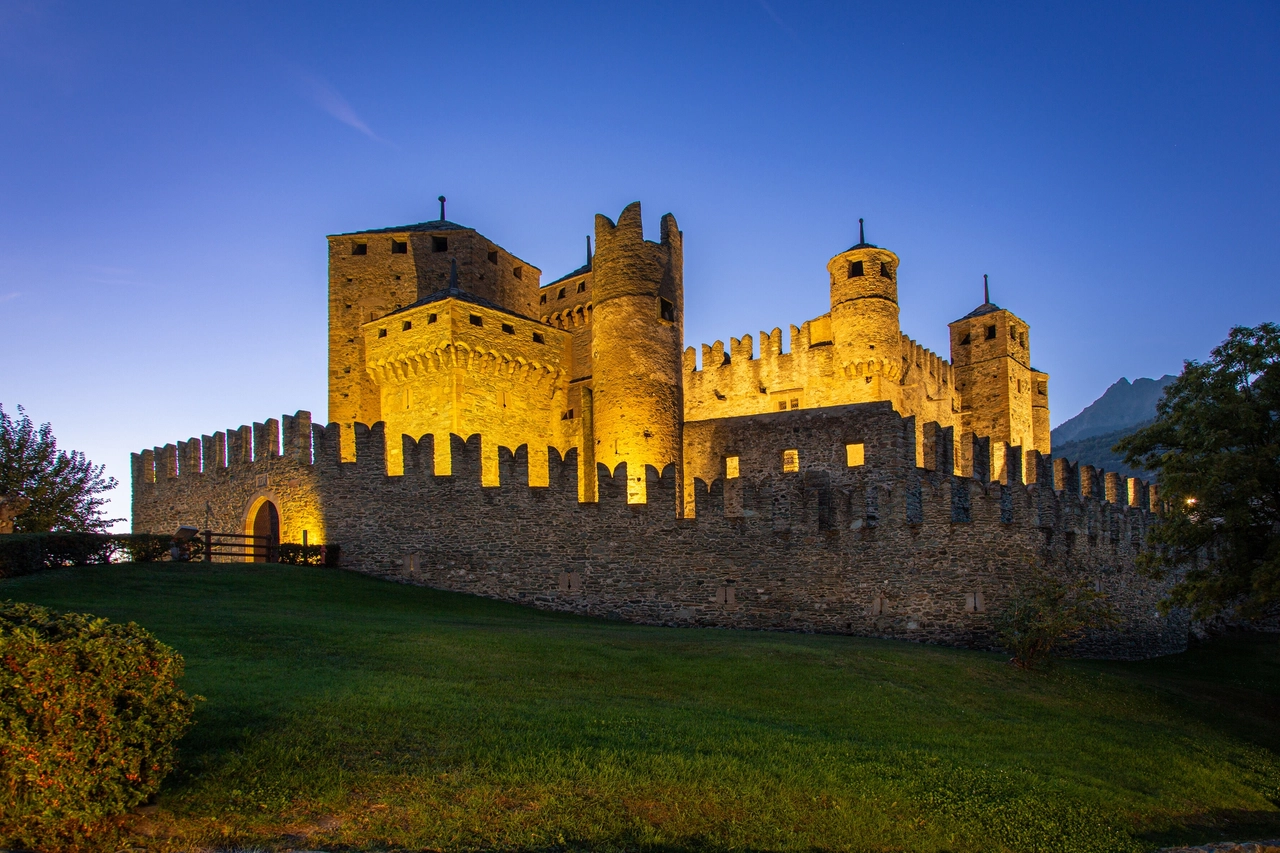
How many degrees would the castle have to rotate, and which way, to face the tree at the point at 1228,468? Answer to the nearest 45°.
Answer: approximately 90° to its left

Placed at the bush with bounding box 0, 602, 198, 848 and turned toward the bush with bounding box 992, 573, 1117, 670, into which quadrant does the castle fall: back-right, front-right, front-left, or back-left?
front-left

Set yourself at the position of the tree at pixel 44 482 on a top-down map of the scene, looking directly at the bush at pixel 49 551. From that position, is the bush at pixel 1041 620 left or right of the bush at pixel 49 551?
left

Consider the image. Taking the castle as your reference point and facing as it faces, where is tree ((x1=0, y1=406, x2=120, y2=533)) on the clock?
The tree is roughly at 2 o'clock from the castle.

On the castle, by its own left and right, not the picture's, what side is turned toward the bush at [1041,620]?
left

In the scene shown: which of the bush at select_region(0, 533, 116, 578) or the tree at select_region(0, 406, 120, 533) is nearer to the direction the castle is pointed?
the bush

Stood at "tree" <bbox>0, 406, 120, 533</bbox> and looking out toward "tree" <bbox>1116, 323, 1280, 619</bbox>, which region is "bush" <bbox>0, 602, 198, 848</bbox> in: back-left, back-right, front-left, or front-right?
front-right
